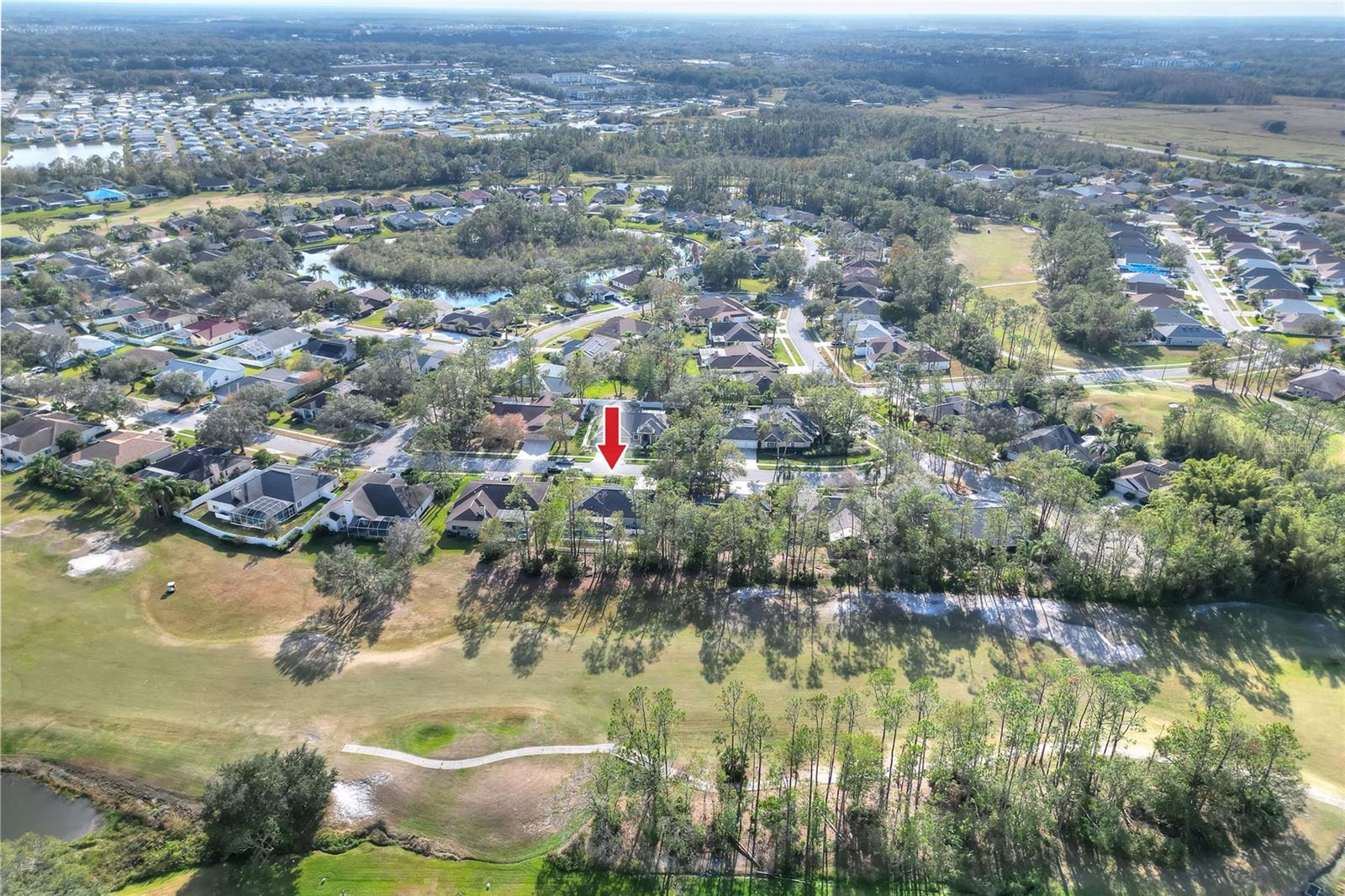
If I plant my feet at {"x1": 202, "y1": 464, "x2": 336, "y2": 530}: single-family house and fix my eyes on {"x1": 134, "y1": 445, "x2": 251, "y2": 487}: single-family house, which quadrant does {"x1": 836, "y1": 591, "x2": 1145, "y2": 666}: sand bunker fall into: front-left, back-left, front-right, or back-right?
back-right

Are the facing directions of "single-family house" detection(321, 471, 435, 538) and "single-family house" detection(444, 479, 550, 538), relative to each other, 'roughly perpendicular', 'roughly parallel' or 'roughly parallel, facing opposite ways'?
roughly parallel

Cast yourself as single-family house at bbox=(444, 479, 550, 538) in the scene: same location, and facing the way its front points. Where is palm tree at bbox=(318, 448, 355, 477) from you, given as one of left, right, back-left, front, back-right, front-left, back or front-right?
front-left

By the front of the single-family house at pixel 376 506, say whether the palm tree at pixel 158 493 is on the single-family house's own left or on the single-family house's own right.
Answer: on the single-family house's own left

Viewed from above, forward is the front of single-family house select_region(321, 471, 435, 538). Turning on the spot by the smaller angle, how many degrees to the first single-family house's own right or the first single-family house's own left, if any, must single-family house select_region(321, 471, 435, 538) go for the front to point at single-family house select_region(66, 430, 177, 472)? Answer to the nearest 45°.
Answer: approximately 45° to the first single-family house's own left

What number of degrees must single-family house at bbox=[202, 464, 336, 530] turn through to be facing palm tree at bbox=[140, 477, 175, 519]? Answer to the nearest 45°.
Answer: approximately 135° to its left

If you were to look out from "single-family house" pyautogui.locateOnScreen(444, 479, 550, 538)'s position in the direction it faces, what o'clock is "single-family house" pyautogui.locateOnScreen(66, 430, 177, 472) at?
"single-family house" pyautogui.locateOnScreen(66, 430, 177, 472) is roughly at 10 o'clock from "single-family house" pyautogui.locateOnScreen(444, 479, 550, 538).

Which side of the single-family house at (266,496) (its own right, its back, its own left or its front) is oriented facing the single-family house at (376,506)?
right

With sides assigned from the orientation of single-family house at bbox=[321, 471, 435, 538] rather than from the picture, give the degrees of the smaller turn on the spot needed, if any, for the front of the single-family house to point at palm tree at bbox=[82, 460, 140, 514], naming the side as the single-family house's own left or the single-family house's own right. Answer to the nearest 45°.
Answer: approximately 45° to the single-family house's own left

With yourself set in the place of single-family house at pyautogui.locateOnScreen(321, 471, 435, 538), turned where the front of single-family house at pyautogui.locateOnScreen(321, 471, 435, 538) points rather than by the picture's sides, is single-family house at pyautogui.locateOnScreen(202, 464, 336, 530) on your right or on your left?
on your left

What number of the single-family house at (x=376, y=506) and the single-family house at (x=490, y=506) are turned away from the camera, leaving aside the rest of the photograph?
2

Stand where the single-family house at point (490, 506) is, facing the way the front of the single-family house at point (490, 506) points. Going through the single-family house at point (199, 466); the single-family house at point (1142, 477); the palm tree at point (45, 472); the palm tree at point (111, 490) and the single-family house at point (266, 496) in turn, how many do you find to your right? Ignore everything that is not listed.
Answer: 1

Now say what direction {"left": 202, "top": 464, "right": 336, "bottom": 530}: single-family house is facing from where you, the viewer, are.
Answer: facing away from the viewer and to the right of the viewer

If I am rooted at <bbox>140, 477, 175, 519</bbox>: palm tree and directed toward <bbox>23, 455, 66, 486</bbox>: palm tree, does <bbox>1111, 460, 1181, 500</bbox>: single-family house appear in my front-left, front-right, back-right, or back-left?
back-right

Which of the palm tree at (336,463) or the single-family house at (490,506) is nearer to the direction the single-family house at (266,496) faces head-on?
the palm tree

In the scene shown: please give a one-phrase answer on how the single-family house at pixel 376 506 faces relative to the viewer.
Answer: facing away from the viewer

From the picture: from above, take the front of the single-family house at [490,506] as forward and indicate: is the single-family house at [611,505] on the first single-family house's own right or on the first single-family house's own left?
on the first single-family house's own right

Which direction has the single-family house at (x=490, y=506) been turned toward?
away from the camera
